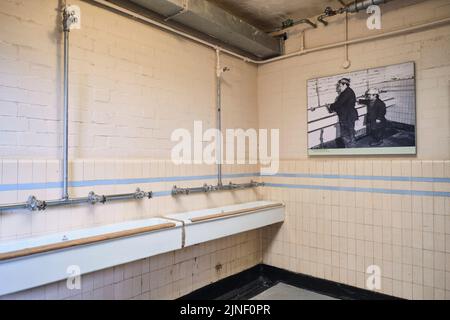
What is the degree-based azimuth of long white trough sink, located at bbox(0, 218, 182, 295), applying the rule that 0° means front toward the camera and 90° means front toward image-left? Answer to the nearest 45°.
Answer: approximately 315°

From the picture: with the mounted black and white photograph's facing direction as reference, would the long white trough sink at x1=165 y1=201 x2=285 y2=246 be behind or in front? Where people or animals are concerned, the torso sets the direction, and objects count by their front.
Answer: in front

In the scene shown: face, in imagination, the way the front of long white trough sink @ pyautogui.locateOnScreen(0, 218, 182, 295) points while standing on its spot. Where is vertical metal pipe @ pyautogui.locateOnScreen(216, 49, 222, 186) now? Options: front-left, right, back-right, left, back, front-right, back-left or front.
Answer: left

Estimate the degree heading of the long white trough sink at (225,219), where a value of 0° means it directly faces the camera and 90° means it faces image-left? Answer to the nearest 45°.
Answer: approximately 315°

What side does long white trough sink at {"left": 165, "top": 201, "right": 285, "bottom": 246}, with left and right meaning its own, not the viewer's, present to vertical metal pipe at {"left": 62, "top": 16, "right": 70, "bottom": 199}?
right

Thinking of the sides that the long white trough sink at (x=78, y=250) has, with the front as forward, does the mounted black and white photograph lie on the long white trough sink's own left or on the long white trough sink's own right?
on the long white trough sink's own left

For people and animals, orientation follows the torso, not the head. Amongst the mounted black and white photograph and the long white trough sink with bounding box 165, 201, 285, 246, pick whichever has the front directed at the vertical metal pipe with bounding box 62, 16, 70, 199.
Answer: the mounted black and white photograph

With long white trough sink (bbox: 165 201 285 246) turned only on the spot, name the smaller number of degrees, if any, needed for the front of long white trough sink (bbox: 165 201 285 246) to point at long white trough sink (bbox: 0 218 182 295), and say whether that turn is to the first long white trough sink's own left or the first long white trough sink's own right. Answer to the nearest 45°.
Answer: approximately 90° to the first long white trough sink's own right

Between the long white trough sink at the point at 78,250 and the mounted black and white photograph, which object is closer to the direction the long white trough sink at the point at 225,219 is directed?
the mounted black and white photograph

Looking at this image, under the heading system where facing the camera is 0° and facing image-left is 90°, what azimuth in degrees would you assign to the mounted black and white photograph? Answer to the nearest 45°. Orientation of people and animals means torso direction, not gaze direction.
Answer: approximately 45°

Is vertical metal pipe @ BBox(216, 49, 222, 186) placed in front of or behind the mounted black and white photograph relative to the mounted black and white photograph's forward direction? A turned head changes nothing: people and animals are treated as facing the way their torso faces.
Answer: in front
